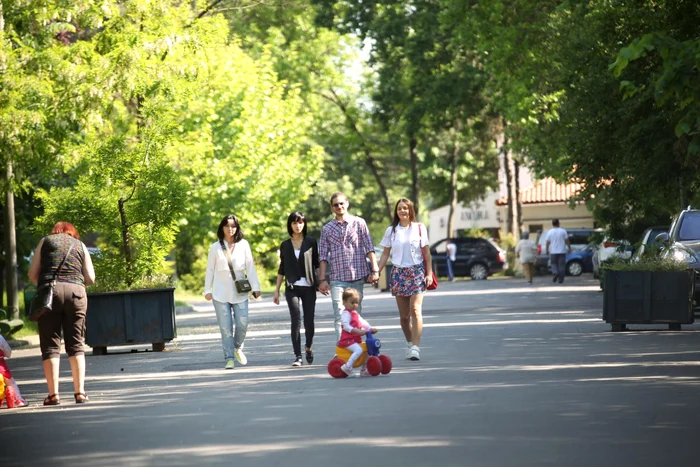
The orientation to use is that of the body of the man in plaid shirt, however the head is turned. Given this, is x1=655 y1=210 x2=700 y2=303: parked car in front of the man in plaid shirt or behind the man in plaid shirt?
behind

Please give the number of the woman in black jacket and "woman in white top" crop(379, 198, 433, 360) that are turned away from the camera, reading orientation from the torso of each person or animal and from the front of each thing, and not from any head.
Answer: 0

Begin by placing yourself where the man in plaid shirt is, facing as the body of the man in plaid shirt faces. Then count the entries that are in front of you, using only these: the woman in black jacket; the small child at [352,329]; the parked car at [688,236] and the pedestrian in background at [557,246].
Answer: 1

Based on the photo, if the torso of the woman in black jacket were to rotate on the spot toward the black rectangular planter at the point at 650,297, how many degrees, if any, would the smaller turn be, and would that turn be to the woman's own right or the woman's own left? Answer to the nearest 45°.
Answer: approximately 135° to the woman's own left

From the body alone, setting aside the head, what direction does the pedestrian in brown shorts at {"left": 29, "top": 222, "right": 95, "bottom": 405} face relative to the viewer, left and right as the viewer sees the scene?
facing away from the viewer

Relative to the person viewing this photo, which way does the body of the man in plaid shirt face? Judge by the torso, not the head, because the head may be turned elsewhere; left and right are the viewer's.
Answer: facing the viewer

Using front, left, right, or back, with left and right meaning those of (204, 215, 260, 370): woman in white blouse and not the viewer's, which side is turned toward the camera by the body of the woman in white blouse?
front

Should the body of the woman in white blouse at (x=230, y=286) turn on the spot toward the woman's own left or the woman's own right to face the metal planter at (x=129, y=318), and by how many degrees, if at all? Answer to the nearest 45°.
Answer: approximately 135° to the woman's own right

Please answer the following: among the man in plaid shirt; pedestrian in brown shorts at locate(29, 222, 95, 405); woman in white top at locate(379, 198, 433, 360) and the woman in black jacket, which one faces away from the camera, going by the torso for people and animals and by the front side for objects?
the pedestrian in brown shorts

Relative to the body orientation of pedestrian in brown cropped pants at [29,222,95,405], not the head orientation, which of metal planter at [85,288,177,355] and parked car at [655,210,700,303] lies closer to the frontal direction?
the metal planter
